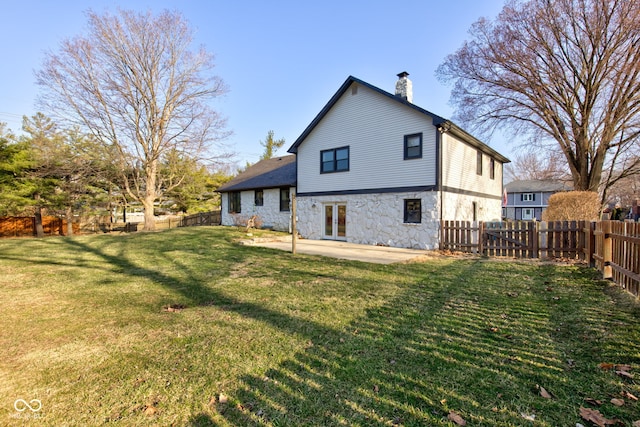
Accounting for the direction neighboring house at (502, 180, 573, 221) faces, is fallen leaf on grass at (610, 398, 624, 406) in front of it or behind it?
in front

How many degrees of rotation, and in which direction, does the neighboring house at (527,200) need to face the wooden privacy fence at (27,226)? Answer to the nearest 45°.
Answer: approximately 45° to its right

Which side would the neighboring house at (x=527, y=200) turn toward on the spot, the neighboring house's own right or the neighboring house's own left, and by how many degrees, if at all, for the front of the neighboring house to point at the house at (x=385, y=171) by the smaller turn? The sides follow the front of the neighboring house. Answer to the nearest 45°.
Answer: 0° — it already faces it

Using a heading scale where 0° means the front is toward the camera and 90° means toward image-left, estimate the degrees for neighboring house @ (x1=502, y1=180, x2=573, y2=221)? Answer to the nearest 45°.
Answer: approximately 0°

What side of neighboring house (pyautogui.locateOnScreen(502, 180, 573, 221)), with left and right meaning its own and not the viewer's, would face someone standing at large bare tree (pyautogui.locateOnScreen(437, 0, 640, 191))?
front

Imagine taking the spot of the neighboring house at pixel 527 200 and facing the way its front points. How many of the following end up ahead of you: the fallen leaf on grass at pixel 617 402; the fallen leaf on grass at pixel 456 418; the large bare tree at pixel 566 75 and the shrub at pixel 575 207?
4

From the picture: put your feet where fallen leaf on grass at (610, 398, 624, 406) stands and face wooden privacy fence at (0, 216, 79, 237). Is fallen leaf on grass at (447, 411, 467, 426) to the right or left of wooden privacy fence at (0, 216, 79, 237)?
left

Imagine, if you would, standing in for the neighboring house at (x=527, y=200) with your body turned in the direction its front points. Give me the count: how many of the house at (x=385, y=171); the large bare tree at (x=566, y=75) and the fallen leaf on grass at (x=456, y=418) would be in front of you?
3

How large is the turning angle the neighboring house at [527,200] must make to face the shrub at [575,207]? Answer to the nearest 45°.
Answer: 0° — it already faces it

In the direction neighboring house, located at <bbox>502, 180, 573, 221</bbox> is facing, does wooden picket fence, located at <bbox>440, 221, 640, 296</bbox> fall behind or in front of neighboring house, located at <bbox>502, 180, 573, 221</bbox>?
in front

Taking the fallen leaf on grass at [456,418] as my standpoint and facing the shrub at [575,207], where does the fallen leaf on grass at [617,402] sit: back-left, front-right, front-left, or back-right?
front-right

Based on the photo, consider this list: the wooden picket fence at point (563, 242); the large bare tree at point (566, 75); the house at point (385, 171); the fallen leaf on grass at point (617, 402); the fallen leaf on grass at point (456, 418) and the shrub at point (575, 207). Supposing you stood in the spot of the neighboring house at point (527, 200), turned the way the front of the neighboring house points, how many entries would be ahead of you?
6
